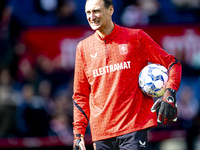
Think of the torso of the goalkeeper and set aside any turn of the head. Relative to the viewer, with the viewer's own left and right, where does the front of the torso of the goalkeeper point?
facing the viewer and to the left of the viewer

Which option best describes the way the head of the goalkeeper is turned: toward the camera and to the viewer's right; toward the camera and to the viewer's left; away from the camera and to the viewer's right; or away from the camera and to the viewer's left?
toward the camera and to the viewer's left
